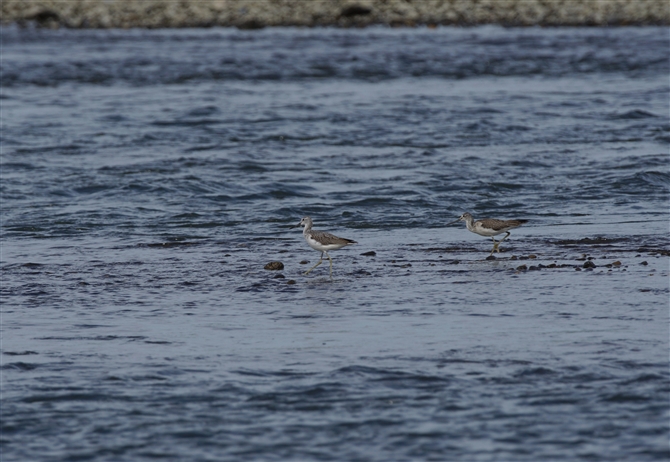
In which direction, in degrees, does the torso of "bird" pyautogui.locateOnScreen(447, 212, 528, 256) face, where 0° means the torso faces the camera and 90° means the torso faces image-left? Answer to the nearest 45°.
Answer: approximately 90°

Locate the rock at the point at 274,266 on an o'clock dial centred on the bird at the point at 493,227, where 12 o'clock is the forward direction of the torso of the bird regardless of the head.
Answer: The rock is roughly at 11 o'clock from the bird.
